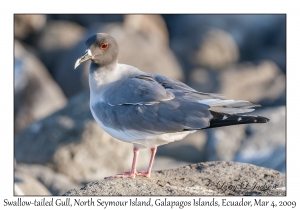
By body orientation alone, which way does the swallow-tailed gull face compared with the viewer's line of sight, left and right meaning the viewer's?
facing to the left of the viewer

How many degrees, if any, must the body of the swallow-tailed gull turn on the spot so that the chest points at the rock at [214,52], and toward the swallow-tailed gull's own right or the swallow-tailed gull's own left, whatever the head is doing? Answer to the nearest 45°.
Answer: approximately 90° to the swallow-tailed gull's own right

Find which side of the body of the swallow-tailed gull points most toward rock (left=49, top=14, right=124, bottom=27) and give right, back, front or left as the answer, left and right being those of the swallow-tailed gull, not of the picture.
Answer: right
